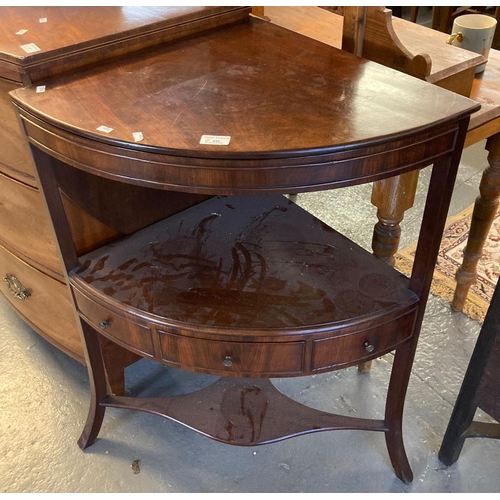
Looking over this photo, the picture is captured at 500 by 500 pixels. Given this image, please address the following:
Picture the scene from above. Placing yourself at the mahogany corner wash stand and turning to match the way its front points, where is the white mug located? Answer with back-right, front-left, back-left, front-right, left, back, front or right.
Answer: back-left

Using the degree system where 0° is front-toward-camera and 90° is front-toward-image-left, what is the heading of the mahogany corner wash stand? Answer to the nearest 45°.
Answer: approximately 0°
